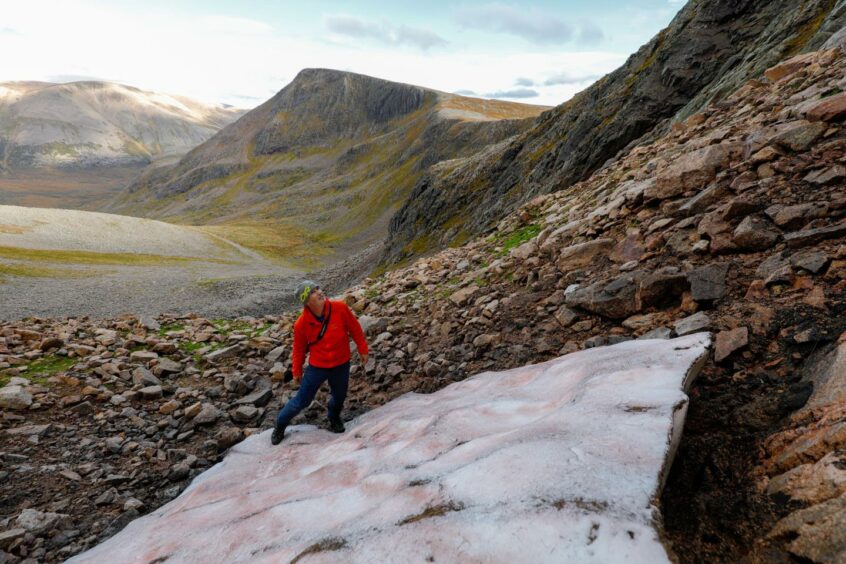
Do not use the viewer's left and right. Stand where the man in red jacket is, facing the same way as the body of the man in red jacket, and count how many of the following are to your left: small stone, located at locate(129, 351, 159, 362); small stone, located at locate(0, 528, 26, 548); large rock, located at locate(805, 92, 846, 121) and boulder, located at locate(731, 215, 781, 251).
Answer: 2

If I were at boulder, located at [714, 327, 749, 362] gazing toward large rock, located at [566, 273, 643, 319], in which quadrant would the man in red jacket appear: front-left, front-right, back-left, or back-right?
front-left

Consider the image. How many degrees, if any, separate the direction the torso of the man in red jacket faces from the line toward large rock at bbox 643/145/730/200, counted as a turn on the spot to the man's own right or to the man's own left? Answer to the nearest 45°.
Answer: approximately 90° to the man's own left

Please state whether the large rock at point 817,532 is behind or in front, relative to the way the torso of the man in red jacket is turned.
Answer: in front

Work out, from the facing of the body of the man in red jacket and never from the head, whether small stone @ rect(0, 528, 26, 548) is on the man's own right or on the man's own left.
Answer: on the man's own right

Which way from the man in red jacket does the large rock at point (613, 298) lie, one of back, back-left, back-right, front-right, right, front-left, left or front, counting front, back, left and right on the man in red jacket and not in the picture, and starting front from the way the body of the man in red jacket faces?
left

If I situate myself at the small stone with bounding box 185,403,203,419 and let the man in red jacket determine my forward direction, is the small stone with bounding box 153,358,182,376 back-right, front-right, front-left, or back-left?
back-left

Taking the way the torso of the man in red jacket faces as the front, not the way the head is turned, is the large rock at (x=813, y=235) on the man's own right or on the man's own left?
on the man's own left

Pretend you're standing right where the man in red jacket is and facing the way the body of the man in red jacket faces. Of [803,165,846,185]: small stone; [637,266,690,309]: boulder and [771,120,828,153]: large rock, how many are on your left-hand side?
3

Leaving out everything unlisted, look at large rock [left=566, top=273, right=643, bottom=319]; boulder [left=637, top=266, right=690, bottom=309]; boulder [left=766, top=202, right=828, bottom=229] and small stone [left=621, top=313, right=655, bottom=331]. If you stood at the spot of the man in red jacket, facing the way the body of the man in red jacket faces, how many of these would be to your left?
4

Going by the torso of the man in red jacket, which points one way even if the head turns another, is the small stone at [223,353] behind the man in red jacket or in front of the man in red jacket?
behind

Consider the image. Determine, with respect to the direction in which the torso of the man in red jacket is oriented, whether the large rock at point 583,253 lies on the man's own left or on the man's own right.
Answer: on the man's own left

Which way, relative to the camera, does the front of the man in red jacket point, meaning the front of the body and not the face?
toward the camera

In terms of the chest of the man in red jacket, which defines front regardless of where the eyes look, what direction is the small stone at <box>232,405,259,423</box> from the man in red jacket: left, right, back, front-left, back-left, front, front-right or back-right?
back-right

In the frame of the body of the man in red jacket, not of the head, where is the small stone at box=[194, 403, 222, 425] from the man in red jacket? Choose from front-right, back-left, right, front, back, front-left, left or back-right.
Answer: back-right

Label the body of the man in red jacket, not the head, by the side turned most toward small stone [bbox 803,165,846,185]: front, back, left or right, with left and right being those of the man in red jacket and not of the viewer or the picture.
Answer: left

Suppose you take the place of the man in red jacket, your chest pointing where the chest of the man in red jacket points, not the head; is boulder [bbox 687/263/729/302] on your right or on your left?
on your left
